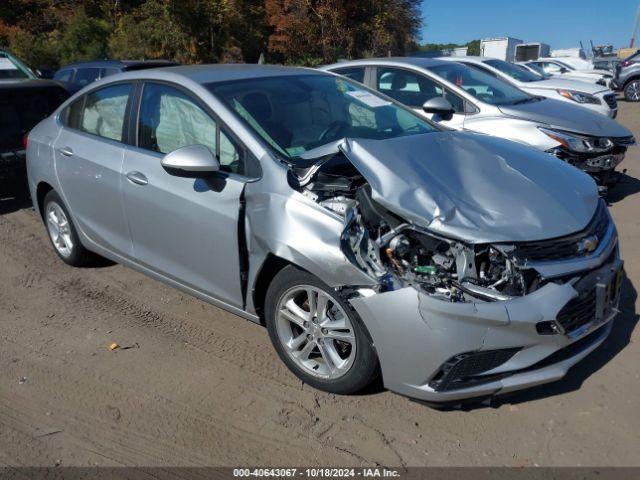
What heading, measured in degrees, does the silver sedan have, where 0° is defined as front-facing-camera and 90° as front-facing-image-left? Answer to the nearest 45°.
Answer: approximately 315°

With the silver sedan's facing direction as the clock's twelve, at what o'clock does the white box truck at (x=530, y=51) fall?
The white box truck is roughly at 8 o'clock from the silver sedan.

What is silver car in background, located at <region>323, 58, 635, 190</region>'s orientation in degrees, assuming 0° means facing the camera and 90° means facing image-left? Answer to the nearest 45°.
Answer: approximately 315°

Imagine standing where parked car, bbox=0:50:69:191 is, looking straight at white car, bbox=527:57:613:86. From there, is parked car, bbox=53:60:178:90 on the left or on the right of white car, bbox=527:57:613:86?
left

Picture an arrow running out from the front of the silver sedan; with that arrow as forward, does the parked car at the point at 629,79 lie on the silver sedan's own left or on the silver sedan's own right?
on the silver sedan's own left

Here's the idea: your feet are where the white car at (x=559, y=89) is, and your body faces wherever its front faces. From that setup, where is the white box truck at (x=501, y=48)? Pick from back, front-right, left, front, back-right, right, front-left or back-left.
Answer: back-left

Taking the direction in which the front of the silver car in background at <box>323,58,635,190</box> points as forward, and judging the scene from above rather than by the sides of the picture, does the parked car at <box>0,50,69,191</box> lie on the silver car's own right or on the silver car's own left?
on the silver car's own right

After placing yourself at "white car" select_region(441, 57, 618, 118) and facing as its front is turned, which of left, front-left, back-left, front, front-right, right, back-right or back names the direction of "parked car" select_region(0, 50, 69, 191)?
right

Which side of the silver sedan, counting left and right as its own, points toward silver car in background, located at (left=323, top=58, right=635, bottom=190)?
left

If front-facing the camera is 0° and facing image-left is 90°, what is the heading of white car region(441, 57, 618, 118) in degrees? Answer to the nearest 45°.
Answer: approximately 315°

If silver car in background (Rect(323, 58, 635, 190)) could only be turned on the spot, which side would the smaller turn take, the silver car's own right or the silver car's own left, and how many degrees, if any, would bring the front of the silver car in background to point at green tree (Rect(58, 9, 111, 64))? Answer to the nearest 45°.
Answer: approximately 180°

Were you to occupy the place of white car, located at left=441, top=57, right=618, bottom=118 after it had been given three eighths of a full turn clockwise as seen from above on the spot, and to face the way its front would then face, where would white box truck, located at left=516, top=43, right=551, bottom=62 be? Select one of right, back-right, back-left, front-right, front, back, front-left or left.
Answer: right

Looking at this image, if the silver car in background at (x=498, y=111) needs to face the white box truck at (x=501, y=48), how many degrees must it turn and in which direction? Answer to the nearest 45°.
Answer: approximately 135° to its left
